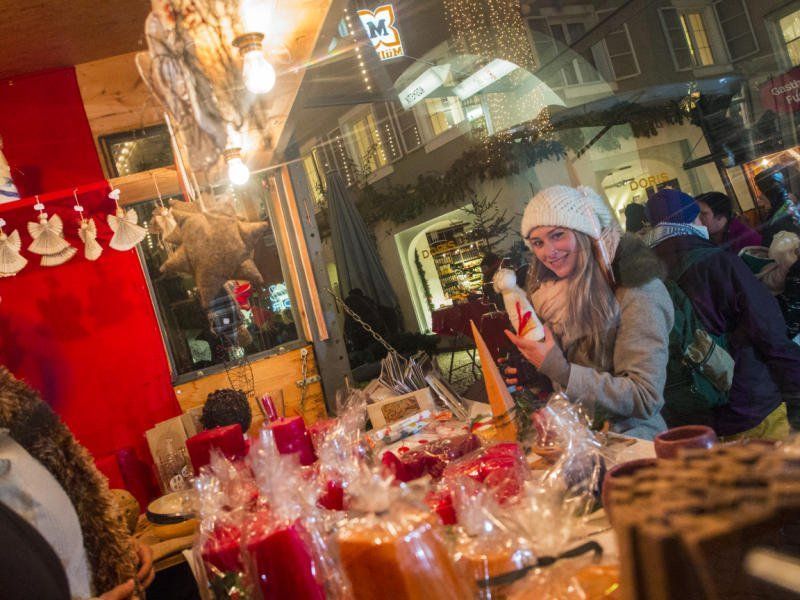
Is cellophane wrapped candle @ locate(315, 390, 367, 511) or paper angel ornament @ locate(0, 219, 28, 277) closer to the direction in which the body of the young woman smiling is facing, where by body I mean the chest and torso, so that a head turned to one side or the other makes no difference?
the cellophane wrapped candle

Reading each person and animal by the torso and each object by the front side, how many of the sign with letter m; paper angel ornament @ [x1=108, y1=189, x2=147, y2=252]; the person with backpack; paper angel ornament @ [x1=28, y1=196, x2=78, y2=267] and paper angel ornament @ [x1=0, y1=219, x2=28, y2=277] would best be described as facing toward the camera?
4

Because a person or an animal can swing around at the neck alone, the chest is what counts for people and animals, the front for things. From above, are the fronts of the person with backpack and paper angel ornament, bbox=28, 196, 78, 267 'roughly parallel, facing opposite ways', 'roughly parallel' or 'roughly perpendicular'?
roughly perpendicular

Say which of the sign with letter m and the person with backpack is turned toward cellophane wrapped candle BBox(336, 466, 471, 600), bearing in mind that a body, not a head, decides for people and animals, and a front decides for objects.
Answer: the sign with letter m

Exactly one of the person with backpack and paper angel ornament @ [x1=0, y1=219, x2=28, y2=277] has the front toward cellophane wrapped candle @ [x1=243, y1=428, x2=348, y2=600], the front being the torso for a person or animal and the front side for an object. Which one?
the paper angel ornament
